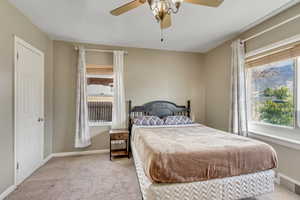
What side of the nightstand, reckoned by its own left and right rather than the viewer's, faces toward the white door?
right

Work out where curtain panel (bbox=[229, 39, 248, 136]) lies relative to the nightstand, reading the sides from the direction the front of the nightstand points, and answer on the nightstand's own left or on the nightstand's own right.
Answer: on the nightstand's own left

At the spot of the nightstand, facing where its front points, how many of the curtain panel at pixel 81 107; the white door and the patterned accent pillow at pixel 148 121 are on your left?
1

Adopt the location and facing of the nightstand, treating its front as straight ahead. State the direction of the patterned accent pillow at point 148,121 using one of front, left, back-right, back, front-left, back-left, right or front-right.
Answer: left

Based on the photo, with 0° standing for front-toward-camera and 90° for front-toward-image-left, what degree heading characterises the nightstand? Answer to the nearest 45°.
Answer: approximately 0°

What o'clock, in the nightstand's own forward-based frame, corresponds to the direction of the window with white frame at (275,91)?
The window with white frame is roughly at 10 o'clock from the nightstand.

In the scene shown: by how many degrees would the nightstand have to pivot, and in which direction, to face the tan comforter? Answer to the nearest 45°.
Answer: approximately 45° to its left

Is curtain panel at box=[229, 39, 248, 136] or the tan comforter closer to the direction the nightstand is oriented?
the tan comforter

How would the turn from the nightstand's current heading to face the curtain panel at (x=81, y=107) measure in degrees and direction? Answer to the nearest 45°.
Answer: approximately 90° to its right
